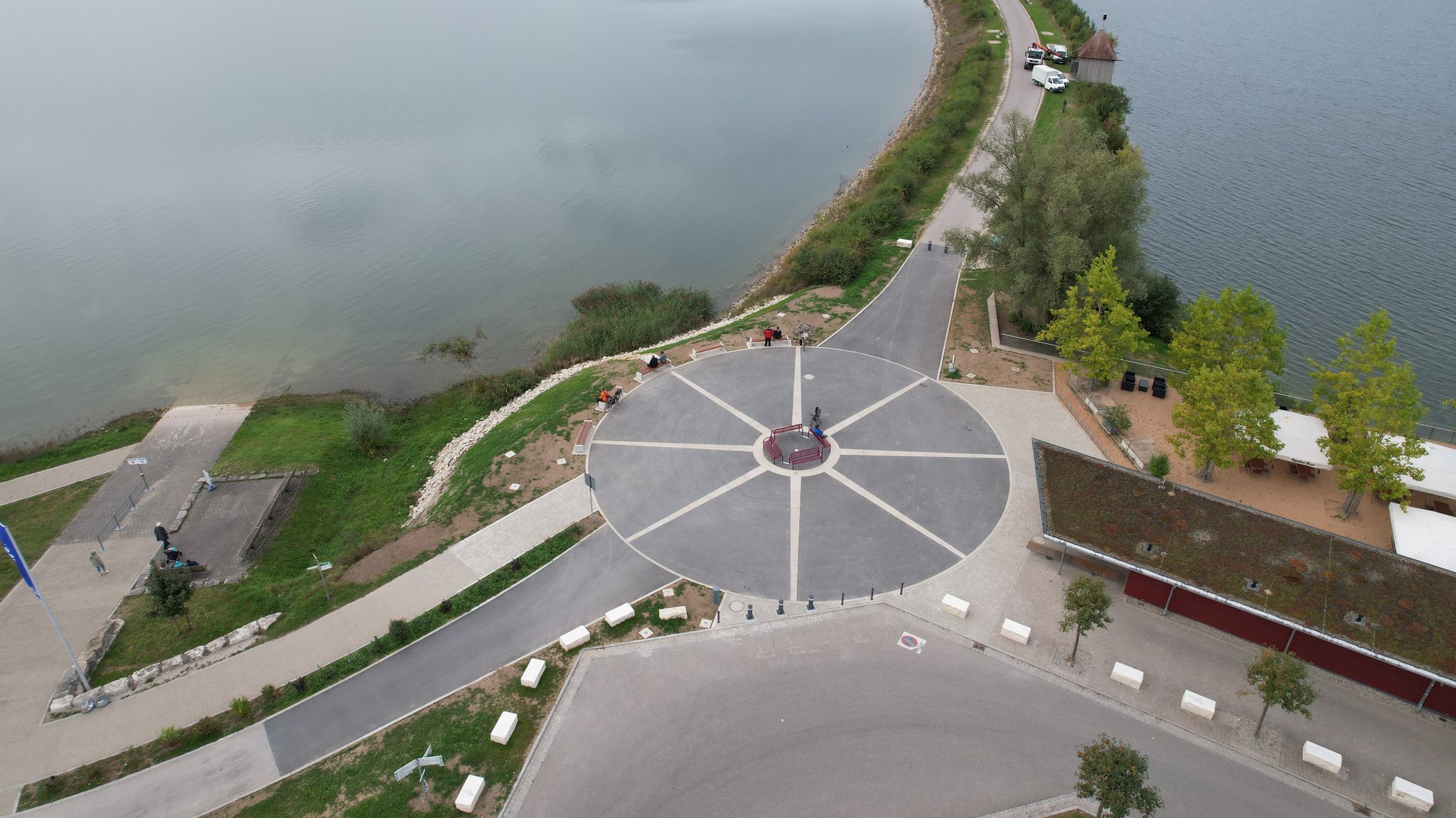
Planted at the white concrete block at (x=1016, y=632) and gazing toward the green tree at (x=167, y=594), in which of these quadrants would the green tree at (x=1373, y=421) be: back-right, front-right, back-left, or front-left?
back-right

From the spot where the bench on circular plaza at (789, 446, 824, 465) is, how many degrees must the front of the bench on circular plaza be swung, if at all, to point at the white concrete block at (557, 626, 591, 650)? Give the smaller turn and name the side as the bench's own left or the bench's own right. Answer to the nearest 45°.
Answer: approximately 90° to the bench's own right

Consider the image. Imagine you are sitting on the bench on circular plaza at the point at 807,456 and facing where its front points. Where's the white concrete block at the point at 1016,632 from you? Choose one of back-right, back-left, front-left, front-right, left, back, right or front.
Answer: front

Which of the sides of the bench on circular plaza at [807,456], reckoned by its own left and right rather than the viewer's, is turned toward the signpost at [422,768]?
right

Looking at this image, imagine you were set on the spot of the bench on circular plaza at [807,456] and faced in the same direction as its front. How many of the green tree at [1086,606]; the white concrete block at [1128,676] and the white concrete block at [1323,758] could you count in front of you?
3

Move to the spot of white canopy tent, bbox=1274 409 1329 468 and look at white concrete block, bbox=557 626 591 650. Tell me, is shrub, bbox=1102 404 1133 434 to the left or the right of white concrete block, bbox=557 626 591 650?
right

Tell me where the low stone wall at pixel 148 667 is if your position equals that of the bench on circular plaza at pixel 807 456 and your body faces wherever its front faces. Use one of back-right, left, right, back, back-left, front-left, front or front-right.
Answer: right

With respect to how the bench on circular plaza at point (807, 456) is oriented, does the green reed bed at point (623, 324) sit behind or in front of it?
behind

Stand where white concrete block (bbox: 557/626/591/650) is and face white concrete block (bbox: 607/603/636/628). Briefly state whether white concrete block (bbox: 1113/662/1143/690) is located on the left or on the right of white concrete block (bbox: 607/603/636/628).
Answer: right

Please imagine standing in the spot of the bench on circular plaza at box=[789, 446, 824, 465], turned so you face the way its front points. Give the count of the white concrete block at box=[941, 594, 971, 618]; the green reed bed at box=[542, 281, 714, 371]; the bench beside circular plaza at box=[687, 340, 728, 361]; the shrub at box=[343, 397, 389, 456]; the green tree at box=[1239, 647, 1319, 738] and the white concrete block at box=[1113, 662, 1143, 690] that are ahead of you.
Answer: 3

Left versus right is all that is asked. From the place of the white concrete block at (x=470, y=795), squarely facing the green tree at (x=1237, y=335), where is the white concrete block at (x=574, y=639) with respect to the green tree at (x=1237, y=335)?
left

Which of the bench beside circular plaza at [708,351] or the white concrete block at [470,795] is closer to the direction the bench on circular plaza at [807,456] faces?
the white concrete block

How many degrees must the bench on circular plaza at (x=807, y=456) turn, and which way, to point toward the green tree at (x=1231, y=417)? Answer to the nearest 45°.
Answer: approximately 45° to its left

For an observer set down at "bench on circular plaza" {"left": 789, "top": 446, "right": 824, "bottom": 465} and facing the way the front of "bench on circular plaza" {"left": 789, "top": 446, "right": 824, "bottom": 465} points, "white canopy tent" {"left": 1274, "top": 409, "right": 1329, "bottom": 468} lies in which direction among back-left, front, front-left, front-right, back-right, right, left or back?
front-left

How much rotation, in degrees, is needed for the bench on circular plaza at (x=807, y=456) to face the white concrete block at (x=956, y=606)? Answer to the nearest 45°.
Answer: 0° — it already faces it
